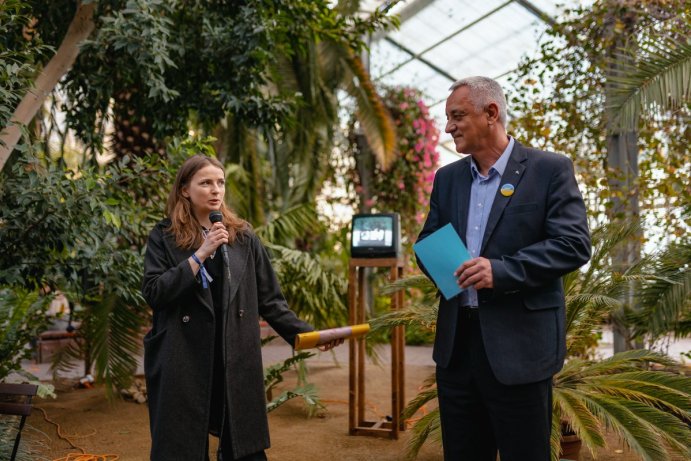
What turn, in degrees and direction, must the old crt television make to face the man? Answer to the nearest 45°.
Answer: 0° — it already faces them

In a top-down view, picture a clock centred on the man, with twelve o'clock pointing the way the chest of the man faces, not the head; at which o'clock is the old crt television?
The old crt television is roughly at 4 o'clock from the man.

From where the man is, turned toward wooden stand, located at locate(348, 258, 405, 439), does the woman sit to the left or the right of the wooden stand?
left

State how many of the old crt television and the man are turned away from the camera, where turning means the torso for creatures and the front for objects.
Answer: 0

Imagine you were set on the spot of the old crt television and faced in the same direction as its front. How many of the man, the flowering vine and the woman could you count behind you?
1

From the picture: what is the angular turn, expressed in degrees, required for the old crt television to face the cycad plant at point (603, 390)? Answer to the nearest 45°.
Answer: approximately 45° to its left

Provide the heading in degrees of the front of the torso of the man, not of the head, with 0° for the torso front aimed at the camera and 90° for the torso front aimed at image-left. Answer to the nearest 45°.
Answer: approximately 45°

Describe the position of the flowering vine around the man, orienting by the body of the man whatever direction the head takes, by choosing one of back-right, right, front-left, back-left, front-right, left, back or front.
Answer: back-right

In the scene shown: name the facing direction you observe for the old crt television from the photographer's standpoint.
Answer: facing the viewer

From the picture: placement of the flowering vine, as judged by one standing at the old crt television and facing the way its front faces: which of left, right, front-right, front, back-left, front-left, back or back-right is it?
back

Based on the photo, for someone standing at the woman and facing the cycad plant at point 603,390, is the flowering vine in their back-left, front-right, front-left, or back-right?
front-left

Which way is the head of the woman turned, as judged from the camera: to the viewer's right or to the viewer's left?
to the viewer's right
